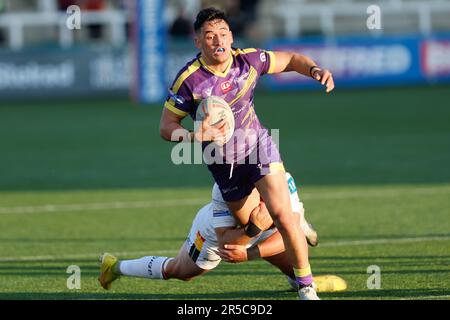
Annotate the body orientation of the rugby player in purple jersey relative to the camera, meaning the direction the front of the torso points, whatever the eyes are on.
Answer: toward the camera
